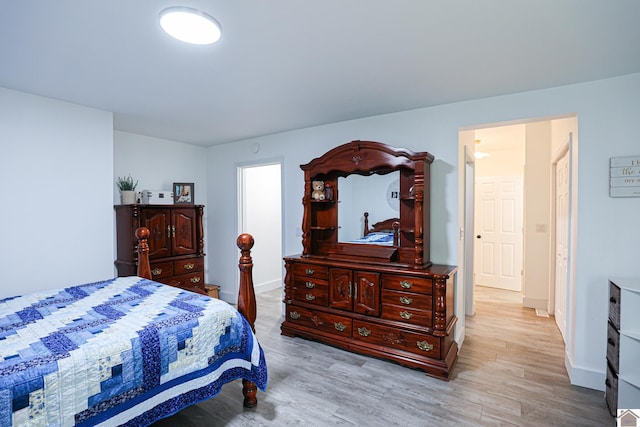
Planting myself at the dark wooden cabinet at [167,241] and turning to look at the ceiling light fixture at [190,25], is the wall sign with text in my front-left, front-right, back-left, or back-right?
front-left

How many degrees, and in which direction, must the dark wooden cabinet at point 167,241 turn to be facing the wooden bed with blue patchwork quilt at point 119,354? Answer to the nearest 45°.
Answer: approximately 45° to its right

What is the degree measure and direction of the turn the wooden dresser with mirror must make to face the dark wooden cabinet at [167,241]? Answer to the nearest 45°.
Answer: approximately 45° to its right

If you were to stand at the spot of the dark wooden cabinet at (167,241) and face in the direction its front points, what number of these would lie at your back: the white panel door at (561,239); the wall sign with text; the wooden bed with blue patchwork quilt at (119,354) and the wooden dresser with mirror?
0

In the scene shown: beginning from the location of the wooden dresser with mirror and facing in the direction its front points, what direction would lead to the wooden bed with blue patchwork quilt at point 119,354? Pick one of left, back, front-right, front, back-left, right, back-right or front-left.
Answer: front

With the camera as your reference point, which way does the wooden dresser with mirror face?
facing the viewer and to the left of the viewer

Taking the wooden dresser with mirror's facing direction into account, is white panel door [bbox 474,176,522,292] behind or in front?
behind

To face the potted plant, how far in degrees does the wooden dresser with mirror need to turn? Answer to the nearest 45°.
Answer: approximately 45° to its right

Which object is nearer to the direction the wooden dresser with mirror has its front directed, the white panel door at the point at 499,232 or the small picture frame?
the small picture frame

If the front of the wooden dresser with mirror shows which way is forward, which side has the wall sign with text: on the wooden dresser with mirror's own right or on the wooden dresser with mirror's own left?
on the wooden dresser with mirror's own left

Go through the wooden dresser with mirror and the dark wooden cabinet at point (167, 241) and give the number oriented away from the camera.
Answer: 0
